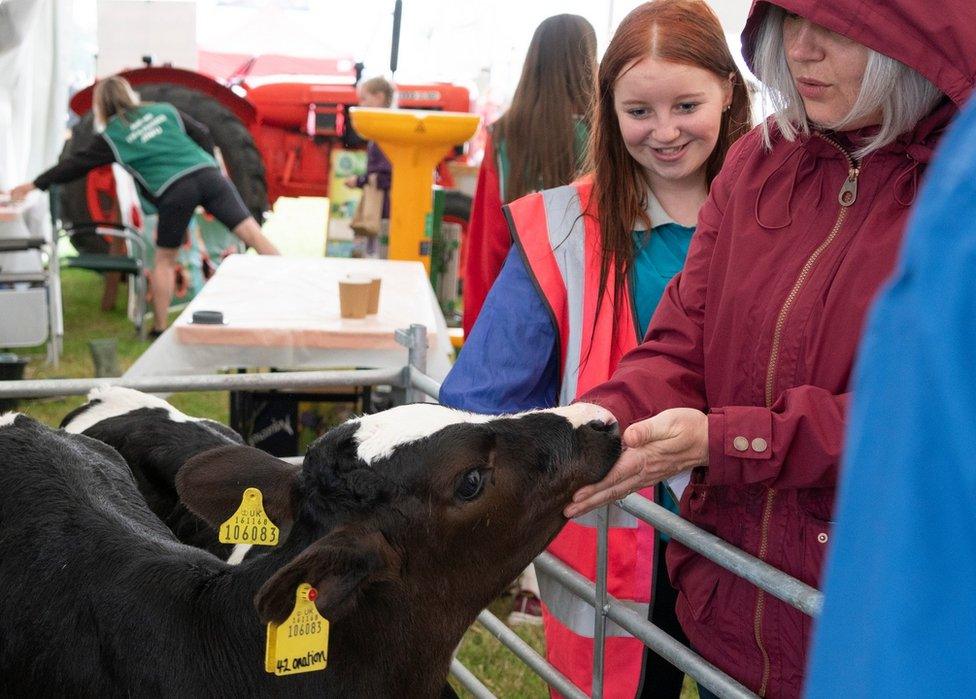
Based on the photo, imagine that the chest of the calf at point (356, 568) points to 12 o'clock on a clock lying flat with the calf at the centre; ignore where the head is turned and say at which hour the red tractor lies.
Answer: The red tractor is roughly at 9 o'clock from the calf.

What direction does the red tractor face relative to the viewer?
to the viewer's right

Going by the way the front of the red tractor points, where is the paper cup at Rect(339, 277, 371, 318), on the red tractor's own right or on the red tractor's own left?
on the red tractor's own right

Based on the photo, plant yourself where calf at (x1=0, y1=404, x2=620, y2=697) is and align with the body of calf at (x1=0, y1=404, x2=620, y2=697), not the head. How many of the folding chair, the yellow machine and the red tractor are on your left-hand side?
3

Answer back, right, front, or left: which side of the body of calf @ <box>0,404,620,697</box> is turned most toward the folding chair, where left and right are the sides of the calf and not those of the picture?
left

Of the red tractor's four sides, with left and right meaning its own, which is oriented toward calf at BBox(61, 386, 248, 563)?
right

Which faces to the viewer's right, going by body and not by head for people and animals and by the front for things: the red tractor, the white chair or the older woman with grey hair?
the red tractor

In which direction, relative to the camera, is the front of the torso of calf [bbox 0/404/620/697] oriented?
to the viewer's right
